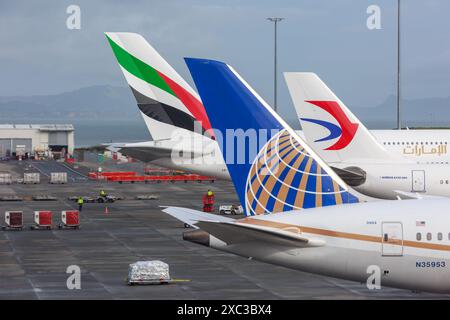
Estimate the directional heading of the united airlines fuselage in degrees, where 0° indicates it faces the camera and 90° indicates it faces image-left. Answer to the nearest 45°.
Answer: approximately 270°
